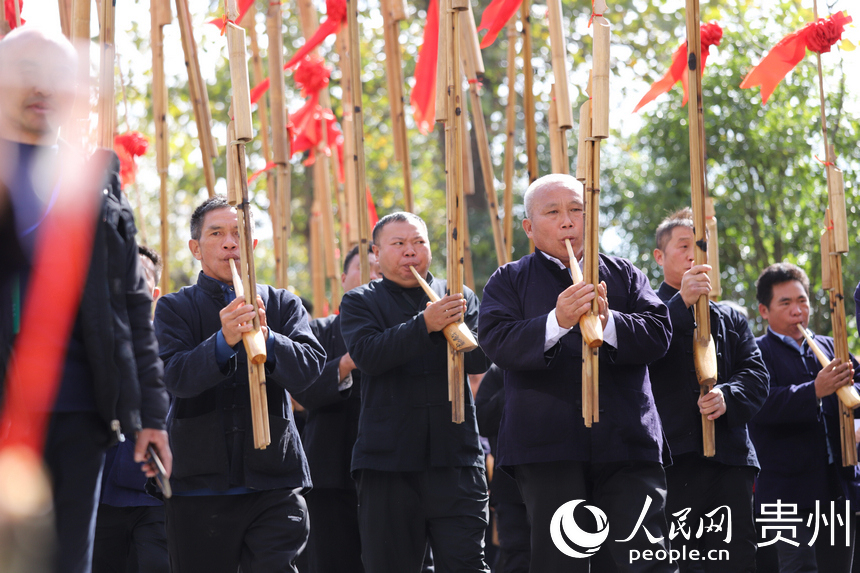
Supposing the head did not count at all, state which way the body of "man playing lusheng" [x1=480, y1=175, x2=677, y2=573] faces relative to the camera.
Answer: toward the camera

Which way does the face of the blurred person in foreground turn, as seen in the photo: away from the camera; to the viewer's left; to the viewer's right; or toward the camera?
toward the camera

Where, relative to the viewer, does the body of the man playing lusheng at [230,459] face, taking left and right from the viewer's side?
facing the viewer

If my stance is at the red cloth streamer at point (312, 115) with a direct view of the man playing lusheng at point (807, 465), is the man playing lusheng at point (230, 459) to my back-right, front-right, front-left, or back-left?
front-right

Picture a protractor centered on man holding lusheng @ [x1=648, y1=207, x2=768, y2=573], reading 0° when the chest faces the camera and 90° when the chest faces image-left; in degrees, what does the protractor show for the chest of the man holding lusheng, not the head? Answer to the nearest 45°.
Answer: approximately 315°

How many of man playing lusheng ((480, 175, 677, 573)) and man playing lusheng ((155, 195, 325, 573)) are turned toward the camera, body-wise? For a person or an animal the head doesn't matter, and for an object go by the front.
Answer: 2

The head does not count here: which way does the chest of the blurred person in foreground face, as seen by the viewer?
toward the camera
